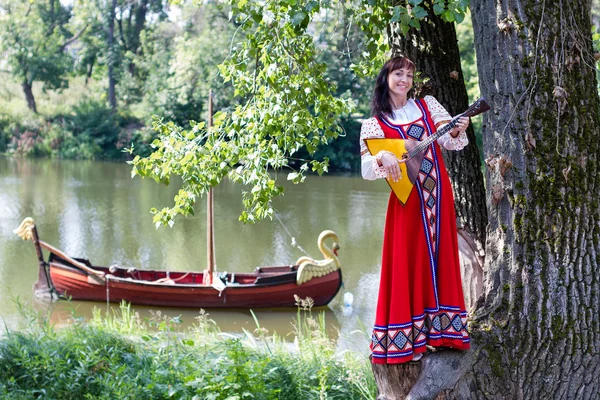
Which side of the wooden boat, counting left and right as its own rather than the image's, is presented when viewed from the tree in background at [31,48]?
left

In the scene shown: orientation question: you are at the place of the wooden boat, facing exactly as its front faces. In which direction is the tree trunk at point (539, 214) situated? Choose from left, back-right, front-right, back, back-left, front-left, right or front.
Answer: right

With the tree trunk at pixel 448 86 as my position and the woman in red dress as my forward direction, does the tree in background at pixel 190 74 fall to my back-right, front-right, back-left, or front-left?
back-right

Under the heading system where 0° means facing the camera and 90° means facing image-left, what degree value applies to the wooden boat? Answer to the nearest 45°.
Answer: approximately 270°

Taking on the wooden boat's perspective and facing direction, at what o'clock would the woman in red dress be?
The woman in red dress is roughly at 3 o'clock from the wooden boat.

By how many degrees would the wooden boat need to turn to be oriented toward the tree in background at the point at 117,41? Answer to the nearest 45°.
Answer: approximately 90° to its left
